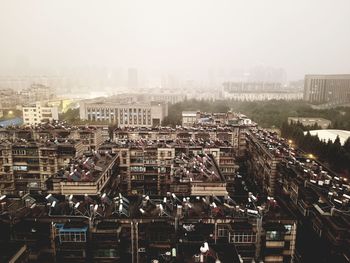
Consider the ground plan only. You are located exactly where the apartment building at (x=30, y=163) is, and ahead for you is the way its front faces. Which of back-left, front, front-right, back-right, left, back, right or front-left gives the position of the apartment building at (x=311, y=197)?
front-left

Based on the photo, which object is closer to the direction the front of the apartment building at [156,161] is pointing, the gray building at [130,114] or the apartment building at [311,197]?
the apartment building

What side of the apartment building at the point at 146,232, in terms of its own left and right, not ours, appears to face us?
front

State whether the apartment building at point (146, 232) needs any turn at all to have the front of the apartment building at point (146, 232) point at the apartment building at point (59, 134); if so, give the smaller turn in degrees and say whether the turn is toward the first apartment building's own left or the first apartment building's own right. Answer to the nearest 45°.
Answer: approximately 135° to the first apartment building's own right

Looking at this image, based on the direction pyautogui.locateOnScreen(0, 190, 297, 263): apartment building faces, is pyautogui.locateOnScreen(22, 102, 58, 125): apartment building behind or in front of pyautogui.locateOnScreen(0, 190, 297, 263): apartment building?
behind

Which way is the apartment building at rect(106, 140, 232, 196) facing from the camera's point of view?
toward the camera

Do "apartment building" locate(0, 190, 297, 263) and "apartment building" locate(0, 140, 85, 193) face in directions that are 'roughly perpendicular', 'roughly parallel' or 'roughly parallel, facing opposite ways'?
roughly parallel

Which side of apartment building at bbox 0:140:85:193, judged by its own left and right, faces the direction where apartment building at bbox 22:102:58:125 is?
back

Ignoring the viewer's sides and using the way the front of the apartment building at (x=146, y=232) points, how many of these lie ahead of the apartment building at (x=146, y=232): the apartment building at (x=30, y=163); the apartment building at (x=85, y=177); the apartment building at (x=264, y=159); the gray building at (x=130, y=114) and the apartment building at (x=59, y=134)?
0

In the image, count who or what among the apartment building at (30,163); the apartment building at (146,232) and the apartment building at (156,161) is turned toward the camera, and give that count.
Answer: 3

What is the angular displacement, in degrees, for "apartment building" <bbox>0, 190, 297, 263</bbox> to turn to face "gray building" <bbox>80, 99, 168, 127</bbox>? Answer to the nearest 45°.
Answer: approximately 180°

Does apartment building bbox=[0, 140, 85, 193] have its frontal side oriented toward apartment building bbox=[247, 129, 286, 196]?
no

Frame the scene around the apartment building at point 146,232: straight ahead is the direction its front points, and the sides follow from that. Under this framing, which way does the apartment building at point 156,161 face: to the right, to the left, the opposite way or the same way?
the same way

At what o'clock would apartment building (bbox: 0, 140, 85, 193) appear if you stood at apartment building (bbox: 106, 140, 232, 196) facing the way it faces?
apartment building (bbox: 0, 140, 85, 193) is roughly at 3 o'clock from apartment building (bbox: 106, 140, 232, 196).

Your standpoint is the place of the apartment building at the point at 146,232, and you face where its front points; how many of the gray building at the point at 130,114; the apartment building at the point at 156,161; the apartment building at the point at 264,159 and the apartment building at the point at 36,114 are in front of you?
0
